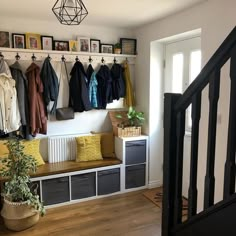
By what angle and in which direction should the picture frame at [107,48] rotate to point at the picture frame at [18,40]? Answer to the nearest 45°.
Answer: approximately 90° to its right

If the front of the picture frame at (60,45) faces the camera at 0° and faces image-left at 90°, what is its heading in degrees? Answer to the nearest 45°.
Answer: approximately 0°

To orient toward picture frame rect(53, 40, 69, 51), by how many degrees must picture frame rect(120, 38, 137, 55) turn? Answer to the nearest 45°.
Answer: approximately 45° to its right

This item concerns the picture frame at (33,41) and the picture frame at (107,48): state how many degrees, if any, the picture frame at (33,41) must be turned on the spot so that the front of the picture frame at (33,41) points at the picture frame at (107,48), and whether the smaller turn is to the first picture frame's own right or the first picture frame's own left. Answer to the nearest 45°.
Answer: approximately 90° to the first picture frame's own left

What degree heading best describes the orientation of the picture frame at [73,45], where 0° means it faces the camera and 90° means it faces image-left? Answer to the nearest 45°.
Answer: approximately 0°

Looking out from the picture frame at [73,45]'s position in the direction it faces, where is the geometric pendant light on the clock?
The geometric pendant light is roughly at 12 o'clock from the picture frame.
